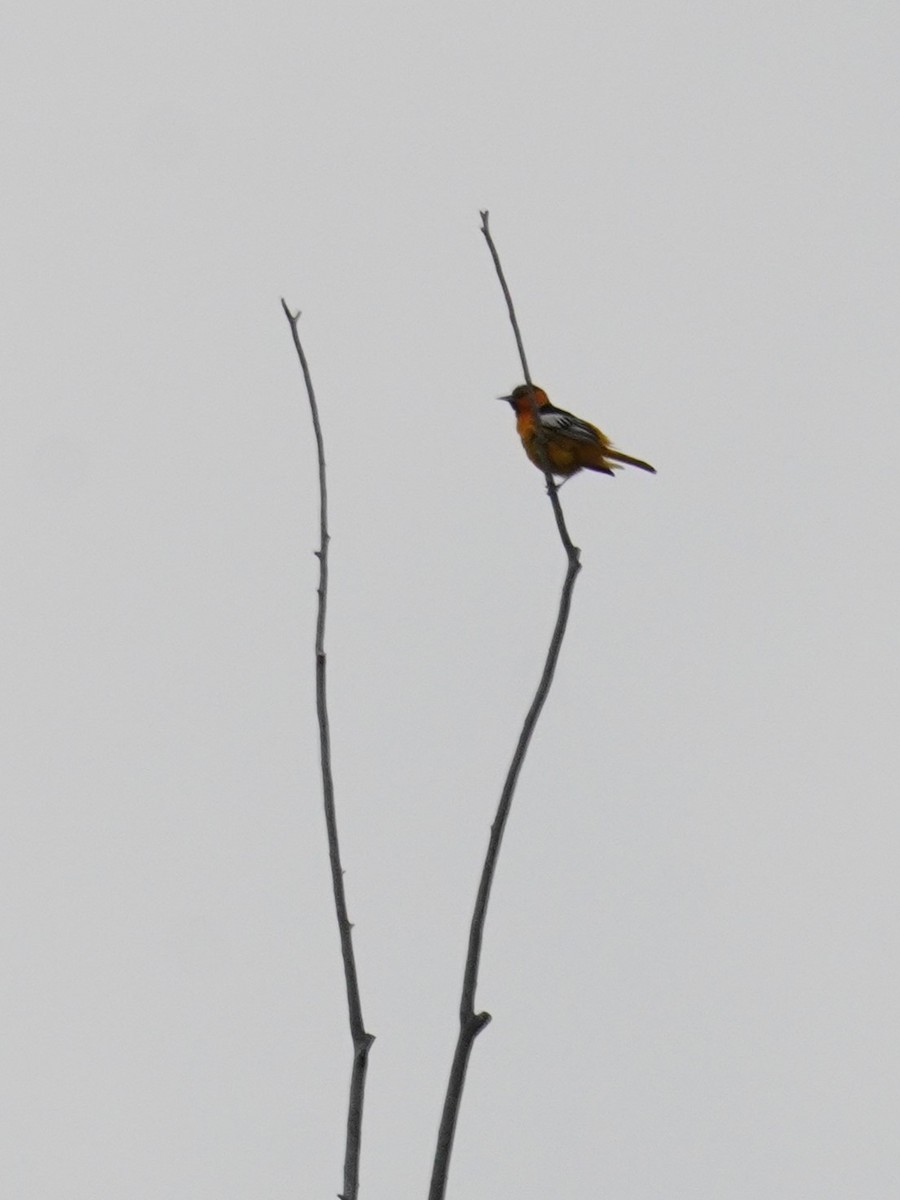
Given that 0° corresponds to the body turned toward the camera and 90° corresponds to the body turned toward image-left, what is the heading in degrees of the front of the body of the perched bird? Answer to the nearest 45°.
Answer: approximately 90°
